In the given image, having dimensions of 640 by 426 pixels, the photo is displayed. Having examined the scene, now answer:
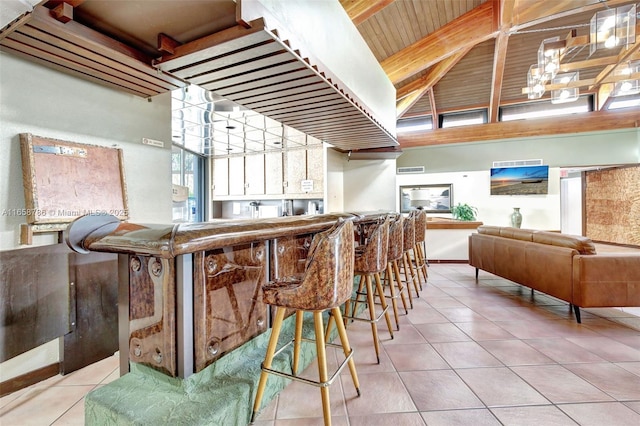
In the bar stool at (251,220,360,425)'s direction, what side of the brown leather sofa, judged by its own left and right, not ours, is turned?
back

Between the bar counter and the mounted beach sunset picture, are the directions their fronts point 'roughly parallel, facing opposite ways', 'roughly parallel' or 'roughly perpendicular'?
roughly perpendicular

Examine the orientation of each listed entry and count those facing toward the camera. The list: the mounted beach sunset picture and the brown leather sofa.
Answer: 1

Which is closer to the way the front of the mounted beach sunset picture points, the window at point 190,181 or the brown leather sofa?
the brown leather sofa

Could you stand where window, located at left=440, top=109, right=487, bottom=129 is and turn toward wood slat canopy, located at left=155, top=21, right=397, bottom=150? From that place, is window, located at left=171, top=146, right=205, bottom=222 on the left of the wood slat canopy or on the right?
right

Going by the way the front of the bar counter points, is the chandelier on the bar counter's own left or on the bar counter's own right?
on the bar counter's own left

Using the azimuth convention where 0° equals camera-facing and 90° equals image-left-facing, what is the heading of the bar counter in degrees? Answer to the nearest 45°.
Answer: approximately 315°

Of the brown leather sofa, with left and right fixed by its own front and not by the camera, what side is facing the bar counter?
back

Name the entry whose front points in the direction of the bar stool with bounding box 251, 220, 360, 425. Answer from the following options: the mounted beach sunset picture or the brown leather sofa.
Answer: the mounted beach sunset picture
